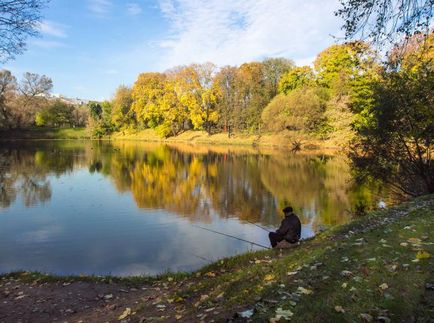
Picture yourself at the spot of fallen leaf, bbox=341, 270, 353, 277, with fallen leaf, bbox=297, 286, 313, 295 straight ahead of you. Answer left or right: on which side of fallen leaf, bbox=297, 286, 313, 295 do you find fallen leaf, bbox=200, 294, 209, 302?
right

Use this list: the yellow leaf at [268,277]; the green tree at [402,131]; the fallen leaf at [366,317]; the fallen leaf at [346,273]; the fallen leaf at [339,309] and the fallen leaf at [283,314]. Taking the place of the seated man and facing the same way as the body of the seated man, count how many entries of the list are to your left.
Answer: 5

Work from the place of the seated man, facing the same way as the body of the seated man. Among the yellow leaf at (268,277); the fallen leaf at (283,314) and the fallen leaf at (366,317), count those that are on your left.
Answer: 3

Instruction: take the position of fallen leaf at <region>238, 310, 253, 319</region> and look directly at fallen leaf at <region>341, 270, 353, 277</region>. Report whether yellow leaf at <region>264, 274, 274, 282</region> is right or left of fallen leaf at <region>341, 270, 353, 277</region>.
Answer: left

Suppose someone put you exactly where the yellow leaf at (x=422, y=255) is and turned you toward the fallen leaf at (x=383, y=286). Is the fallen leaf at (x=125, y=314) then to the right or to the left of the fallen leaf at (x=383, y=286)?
right

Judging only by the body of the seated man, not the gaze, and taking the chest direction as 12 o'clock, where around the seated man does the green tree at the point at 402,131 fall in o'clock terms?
The green tree is roughly at 4 o'clock from the seated man.

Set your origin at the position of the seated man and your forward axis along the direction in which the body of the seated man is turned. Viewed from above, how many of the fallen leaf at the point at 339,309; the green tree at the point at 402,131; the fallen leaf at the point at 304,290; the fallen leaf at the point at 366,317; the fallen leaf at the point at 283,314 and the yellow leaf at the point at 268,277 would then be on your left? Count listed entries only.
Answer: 5

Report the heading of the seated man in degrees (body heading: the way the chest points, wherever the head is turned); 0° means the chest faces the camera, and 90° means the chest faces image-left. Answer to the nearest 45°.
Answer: approximately 90°

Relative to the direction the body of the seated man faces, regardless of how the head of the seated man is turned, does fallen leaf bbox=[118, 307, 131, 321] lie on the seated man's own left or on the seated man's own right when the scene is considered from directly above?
on the seated man's own left

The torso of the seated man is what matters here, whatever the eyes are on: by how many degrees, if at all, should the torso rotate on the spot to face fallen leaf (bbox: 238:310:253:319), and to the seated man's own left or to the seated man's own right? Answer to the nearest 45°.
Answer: approximately 90° to the seated man's own left

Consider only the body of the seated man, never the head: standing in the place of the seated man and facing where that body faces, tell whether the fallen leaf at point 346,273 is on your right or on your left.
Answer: on your left

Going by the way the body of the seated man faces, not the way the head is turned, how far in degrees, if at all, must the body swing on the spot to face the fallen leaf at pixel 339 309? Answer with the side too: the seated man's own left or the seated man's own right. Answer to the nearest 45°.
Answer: approximately 90° to the seated man's own left
